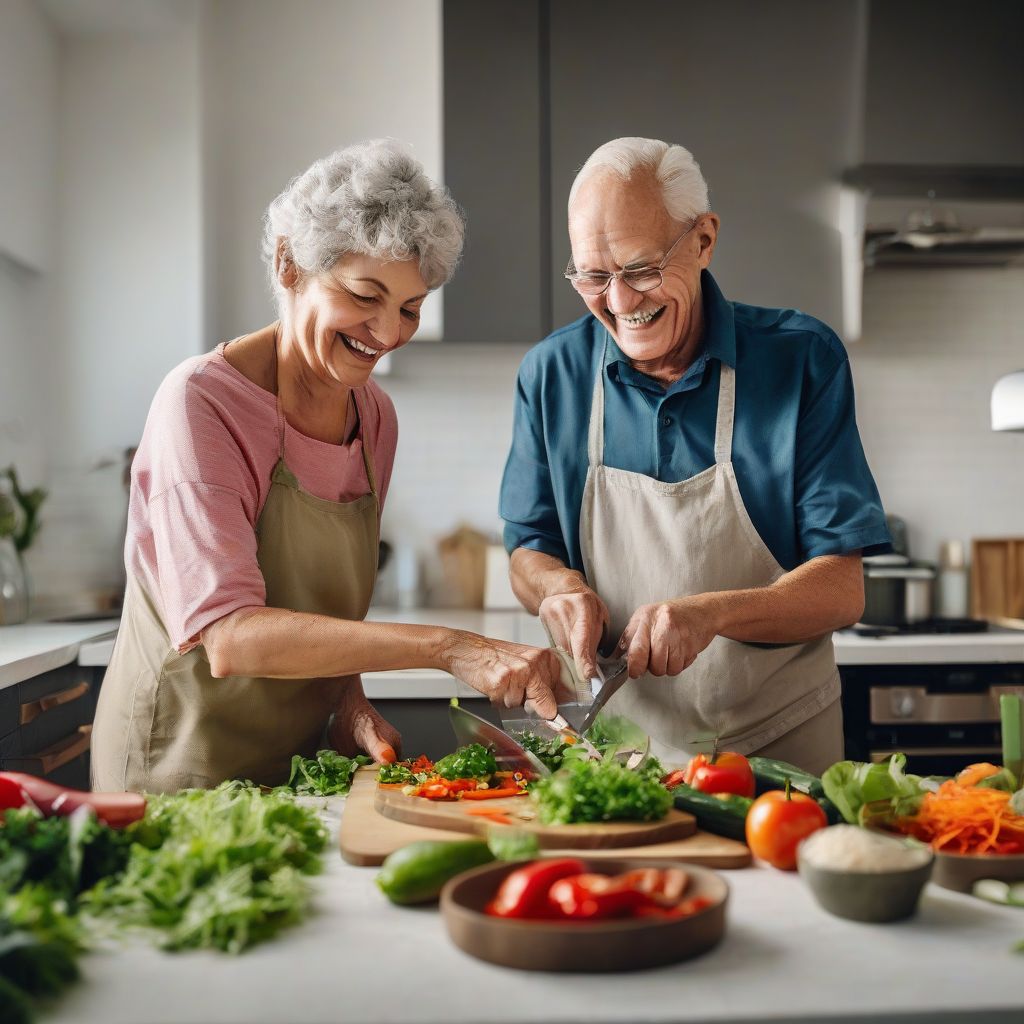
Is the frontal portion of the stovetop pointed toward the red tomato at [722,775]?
yes

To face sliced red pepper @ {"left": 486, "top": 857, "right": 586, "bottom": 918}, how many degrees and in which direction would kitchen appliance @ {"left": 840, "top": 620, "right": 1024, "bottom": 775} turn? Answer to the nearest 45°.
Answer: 0° — it already faces it

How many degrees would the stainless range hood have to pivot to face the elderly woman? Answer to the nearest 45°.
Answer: approximately 45° to its right

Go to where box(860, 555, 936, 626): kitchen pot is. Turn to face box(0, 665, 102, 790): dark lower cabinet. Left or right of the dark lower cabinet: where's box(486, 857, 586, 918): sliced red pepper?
left

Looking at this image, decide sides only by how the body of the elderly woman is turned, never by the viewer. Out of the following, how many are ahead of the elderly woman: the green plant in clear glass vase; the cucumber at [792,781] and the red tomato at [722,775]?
2

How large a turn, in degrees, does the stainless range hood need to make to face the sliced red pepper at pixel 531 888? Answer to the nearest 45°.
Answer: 0° — it already faces it

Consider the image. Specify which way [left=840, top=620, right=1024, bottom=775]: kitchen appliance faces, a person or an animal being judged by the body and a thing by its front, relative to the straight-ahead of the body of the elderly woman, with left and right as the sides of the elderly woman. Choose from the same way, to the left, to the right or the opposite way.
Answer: to the right

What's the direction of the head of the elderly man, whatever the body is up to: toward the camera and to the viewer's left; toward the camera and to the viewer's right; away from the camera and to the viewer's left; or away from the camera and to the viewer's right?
toward the camera and to the viewer's left

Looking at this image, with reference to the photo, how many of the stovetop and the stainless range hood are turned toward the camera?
2

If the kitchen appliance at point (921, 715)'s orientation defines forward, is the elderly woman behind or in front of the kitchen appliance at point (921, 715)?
in front

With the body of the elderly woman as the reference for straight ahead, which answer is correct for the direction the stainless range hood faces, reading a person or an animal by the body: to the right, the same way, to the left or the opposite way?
to the right

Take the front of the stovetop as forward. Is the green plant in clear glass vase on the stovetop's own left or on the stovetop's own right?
on the stovetop's own right

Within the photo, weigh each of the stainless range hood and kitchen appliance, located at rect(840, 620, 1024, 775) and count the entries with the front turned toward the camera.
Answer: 2

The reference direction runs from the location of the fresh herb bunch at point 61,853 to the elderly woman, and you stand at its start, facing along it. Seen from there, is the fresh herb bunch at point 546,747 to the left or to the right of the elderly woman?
right

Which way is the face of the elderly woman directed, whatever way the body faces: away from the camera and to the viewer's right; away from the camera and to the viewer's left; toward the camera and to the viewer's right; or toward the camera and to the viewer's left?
toward the camera and to the viewer's right

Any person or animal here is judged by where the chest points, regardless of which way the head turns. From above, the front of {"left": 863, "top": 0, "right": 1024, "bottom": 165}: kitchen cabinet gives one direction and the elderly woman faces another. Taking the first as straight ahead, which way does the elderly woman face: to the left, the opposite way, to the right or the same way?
to the left
